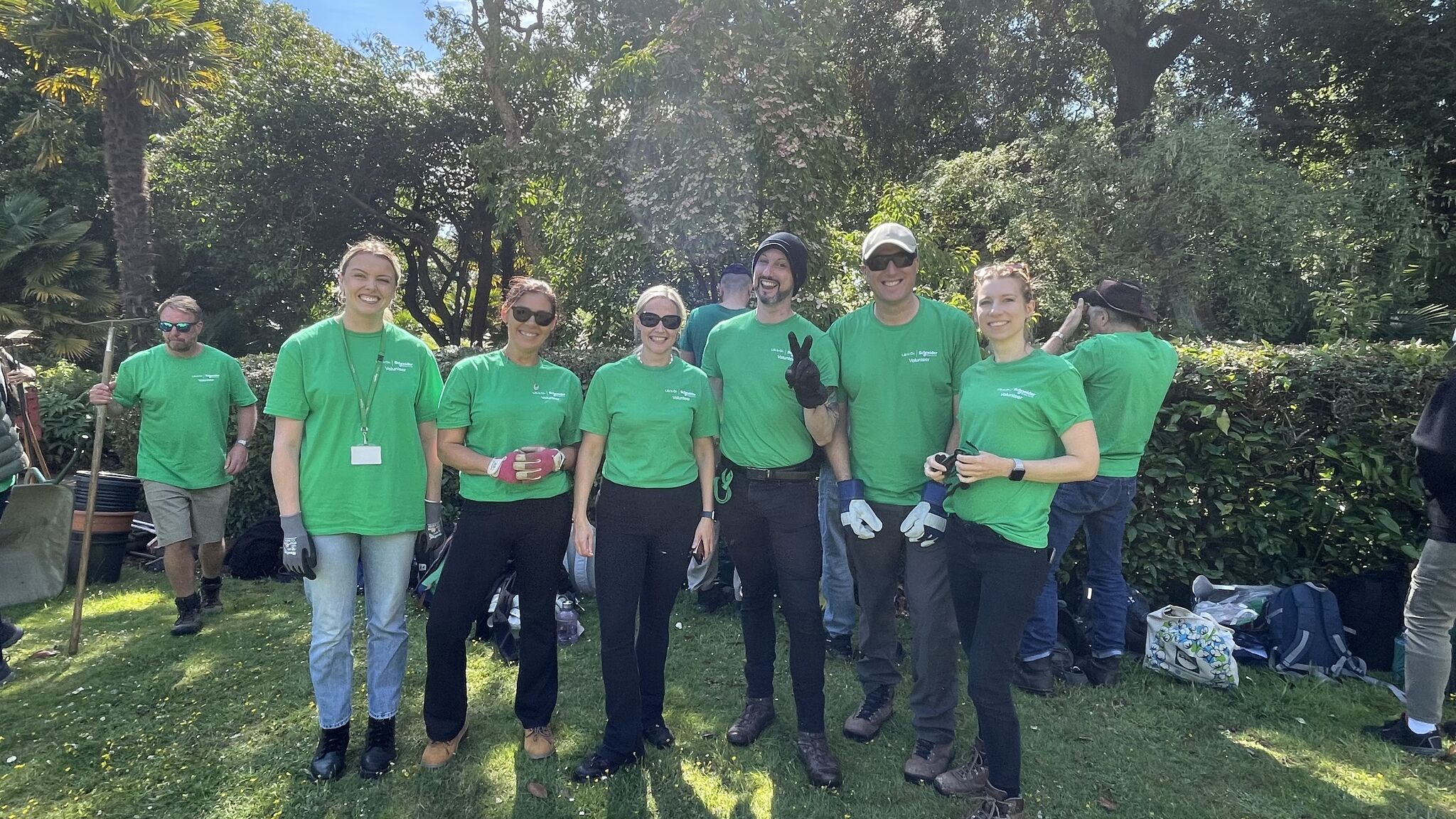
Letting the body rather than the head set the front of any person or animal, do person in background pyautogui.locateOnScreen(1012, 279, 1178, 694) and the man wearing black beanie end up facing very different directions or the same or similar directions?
very different directions

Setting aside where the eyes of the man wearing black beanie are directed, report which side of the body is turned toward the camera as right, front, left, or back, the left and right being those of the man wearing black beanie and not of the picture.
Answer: front

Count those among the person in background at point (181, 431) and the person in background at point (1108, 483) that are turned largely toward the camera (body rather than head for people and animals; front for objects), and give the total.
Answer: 1

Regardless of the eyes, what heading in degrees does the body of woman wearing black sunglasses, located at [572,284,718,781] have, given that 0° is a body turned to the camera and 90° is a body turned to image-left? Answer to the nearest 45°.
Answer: approximately 0°

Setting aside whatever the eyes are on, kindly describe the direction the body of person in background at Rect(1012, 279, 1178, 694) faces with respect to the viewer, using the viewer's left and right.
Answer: facing away from the viewer and to the left of the viewer

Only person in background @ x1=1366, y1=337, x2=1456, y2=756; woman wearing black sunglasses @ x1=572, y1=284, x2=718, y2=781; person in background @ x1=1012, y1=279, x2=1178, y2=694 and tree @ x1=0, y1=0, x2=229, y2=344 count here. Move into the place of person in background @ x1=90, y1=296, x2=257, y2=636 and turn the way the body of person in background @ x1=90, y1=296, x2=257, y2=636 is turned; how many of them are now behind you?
1

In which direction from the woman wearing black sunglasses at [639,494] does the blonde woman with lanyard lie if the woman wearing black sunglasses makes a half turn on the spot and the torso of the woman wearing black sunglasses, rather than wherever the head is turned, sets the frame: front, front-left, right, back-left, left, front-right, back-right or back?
left

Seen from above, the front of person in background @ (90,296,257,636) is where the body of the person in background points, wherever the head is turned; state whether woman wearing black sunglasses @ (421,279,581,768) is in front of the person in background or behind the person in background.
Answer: in front

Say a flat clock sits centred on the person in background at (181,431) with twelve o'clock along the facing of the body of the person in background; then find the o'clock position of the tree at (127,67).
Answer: The tree is roughly at 6 o'clock from the person in background.

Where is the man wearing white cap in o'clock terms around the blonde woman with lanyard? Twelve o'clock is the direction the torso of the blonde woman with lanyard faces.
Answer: The man wearing white cap is roughly at 10 o'clock from the blonde woman with lanyard.

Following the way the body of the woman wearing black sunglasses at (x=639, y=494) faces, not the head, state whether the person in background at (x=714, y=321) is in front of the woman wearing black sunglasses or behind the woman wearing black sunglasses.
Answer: behind

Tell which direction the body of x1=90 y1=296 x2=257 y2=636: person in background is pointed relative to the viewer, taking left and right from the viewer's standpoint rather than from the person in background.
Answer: facing the viewer

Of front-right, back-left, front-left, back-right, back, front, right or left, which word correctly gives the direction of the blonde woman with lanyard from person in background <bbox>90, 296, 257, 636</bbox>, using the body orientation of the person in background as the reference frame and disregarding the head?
front

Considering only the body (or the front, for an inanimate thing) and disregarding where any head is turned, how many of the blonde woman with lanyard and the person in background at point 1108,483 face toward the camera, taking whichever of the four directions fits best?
1
